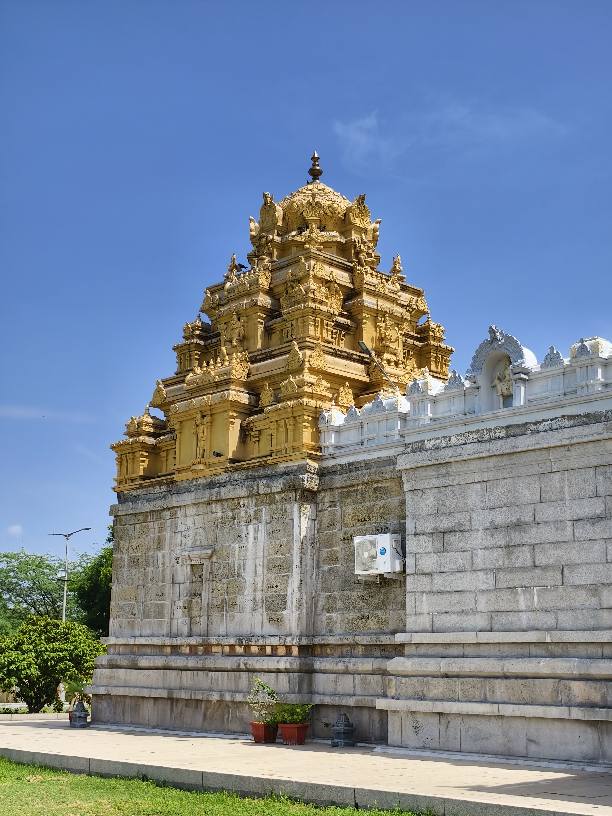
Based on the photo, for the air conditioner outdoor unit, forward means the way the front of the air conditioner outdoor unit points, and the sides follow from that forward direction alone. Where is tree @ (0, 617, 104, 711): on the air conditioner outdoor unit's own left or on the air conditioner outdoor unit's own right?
on the air conditioner outdoor unit's own right

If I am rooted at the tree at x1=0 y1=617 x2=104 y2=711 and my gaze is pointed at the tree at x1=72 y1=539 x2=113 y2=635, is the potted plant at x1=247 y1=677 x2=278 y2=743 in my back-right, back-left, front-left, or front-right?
back-right

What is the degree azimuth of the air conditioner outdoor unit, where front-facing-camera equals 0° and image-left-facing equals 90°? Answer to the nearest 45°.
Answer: approximately 45°

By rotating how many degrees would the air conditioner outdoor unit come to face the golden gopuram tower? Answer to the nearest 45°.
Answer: approximately 135° to its right
